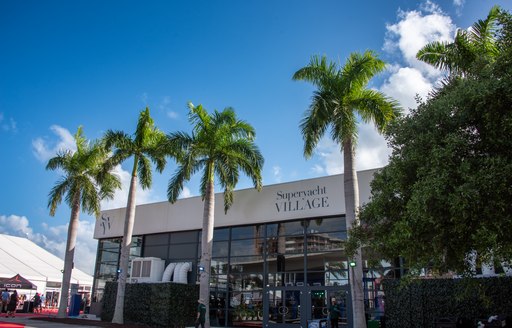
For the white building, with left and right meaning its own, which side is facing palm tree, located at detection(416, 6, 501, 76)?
left

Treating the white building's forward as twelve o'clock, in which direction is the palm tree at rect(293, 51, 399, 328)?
The palm tree is roughly at 10 o'clock from the white building.

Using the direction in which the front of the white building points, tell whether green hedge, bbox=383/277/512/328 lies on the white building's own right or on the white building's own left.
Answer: on the white building's own left

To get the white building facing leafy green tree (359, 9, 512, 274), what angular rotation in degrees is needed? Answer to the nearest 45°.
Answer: approximately 45° to its left

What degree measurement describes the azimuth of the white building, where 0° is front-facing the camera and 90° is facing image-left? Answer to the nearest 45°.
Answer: approximately 45°

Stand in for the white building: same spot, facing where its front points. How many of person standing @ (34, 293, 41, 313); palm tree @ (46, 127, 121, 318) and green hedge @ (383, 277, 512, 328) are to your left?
1

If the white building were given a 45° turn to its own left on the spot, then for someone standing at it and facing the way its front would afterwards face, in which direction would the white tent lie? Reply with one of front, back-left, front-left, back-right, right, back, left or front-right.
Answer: back-right

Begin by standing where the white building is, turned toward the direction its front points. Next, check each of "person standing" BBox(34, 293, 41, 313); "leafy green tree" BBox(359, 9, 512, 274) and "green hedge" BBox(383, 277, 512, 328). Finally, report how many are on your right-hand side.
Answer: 1
